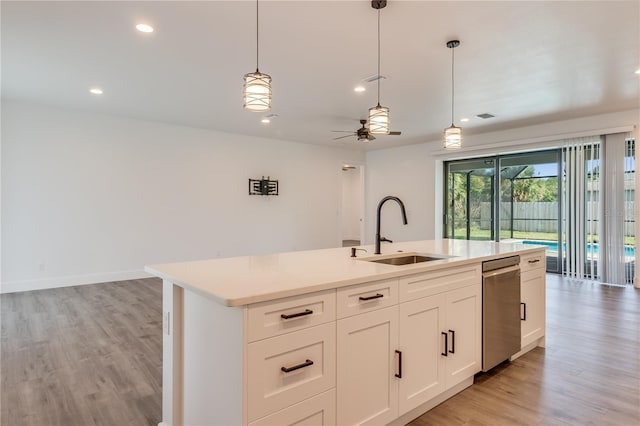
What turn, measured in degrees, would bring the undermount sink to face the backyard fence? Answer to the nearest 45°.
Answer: approximately 90° to its left

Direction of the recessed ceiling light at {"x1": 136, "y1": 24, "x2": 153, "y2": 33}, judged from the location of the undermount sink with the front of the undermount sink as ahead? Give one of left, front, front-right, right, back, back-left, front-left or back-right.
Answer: back-right

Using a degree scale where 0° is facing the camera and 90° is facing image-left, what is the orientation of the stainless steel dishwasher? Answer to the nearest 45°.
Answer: approximately 315°

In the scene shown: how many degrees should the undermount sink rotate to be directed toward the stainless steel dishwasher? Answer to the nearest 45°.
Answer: approximately 45° to its left

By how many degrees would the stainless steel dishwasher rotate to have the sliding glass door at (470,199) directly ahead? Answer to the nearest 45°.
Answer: approximately 135° to its left

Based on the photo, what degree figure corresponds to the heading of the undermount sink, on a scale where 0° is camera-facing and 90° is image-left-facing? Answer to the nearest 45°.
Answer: approximately 315°

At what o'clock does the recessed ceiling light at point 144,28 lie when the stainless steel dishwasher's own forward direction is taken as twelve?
The recessed ceiling light is roughly at 4 o'clock from the stainless steel dishwasher.

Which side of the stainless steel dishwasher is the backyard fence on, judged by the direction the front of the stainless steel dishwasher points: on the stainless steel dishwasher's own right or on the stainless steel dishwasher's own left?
on the stainless steel dishwasher's own left

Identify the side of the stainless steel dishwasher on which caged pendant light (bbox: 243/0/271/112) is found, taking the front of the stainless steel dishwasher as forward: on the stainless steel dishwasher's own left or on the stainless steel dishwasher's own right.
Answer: on the stainless steel dishwasher's own right

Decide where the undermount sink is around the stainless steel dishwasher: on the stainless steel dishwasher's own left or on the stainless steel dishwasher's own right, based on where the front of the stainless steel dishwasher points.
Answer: on the stainless steel dishwasher's own right

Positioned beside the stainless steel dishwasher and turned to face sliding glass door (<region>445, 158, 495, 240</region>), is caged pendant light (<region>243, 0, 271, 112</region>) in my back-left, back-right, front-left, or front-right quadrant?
back-left

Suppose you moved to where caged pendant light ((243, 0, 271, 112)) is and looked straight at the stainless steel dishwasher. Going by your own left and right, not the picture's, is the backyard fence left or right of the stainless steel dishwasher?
left
